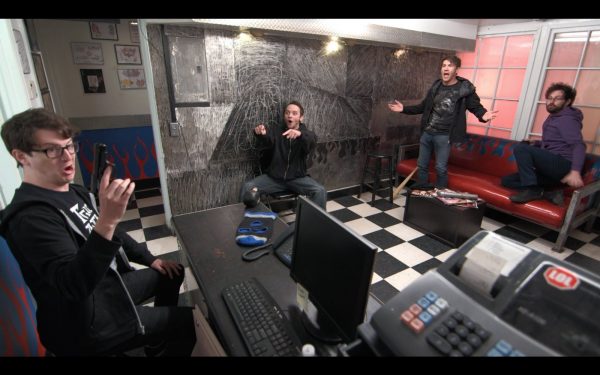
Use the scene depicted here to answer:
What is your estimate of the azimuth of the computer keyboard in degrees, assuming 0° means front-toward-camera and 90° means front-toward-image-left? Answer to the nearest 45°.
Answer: approximately 45°

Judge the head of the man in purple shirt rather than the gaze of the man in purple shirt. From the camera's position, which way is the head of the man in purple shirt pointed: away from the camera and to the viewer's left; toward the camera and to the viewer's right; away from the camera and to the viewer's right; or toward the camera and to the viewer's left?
toward the camera and to the viewer's left

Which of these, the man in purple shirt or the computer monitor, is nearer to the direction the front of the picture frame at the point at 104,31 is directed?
the computer monitor

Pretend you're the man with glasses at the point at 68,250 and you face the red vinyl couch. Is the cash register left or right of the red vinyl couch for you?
right

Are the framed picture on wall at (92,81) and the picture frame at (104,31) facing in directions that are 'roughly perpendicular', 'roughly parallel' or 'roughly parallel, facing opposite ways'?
roughly parallel

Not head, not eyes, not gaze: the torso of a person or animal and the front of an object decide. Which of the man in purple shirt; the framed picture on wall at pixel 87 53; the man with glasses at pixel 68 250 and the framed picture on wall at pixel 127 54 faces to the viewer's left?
the man in purple shirt

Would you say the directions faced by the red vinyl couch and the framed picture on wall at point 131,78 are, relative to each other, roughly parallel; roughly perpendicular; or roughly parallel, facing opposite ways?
roughly perpendicular

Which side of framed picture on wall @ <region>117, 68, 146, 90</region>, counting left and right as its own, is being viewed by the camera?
front

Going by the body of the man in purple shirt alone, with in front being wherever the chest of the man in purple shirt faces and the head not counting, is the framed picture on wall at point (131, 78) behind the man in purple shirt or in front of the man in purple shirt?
in front

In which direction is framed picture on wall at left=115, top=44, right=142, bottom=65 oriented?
toward the camera

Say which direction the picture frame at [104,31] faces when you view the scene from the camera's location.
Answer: facing the viewer

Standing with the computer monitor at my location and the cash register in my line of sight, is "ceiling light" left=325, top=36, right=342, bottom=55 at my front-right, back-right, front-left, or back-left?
back-left

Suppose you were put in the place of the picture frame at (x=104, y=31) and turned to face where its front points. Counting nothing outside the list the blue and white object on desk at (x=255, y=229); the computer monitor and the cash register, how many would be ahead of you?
3

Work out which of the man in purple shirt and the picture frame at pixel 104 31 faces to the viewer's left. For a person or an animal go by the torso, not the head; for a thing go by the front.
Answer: the man in purple shirt

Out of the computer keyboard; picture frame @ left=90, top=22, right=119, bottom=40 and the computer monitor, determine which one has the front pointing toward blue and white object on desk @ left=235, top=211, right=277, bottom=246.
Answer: the picture frame
